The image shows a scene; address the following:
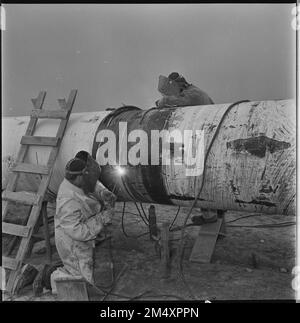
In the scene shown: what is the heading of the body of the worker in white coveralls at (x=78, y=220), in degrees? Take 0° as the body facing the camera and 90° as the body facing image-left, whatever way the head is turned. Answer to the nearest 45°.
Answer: approximately 270°

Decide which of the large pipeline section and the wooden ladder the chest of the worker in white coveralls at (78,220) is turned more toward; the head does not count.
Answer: the large pipeline section

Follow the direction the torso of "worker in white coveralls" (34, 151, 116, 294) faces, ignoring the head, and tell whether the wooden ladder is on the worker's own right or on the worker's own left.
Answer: on the worker's own left

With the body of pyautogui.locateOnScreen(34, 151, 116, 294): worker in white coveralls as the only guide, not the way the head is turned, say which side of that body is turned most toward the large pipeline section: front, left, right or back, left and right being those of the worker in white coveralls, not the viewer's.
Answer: front

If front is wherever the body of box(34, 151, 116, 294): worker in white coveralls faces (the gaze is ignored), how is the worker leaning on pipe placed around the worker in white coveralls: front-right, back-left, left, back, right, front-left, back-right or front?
front-left

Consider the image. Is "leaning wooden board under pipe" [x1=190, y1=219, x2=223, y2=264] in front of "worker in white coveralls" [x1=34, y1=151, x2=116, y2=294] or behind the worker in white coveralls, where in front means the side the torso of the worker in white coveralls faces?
in front
